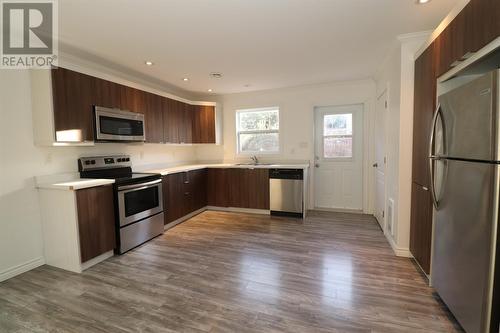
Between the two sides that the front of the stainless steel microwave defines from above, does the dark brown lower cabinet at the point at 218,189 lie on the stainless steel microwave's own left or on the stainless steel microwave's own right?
on the stainless steel microwave's own left

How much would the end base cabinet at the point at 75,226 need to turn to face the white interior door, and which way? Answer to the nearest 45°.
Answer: approximately 45° to its left

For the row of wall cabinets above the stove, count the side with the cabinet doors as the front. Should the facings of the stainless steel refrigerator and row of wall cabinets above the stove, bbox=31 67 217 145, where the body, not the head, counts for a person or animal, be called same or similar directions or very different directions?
very different directions

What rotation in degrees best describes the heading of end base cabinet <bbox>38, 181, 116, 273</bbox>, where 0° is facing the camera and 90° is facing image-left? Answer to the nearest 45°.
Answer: approximately 315°

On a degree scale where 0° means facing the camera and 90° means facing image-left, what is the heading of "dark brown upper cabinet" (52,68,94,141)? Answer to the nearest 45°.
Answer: approximately 315°

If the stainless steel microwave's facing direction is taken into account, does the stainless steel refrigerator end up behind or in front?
in front

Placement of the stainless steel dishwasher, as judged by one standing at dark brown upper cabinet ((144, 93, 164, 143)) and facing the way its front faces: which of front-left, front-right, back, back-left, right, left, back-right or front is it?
front-left

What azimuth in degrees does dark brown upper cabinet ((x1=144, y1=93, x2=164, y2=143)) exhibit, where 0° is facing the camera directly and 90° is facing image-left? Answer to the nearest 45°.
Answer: approximately 315°

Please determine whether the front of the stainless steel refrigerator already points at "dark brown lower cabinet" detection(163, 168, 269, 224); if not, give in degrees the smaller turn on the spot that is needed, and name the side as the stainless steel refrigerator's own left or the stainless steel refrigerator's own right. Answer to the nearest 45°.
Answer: approximately 45° to the stainless steel refrigerator's own right

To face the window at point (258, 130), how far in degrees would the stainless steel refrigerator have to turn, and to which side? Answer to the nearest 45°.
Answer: approximately 90° to its right

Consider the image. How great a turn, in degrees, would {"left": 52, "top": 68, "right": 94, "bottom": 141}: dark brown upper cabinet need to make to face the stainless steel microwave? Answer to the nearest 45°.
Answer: approximately 90° to its left

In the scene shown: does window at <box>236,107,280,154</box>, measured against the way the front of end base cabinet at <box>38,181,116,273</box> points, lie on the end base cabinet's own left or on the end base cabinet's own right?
on the end base cabinet's own left

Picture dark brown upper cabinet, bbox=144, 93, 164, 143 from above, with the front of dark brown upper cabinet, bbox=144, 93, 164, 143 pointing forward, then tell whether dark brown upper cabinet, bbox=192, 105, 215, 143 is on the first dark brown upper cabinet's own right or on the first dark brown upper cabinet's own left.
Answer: on the first dark brown upper cabinet's own left

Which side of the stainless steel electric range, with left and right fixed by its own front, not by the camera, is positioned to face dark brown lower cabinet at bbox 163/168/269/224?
left

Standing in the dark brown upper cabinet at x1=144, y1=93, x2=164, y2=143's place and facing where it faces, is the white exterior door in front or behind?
in front
